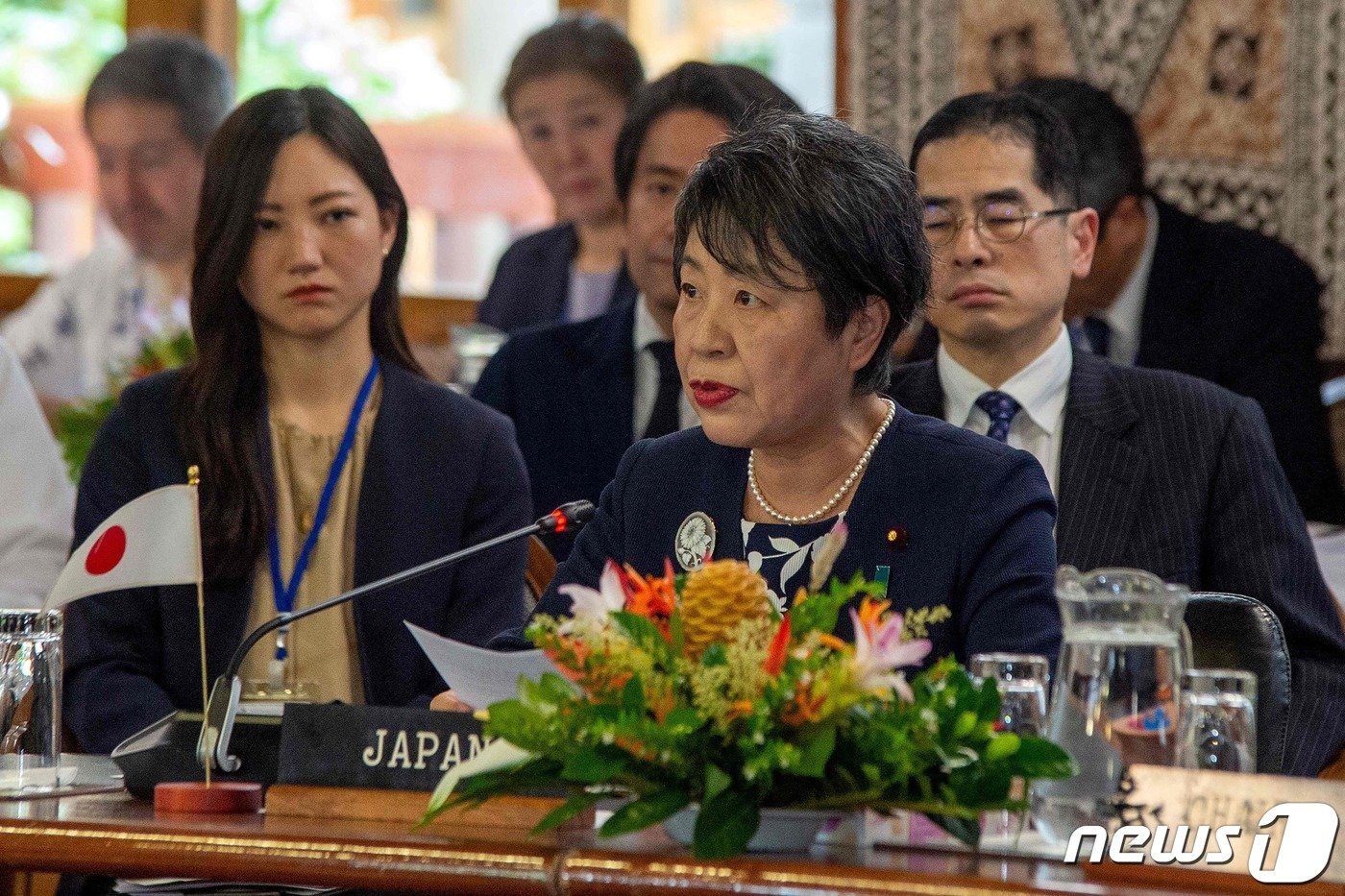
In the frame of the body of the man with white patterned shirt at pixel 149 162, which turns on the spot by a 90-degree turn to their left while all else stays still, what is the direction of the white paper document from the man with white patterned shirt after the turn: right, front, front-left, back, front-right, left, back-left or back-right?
front-right

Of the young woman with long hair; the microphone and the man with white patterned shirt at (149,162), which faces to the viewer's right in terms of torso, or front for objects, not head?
the microphone

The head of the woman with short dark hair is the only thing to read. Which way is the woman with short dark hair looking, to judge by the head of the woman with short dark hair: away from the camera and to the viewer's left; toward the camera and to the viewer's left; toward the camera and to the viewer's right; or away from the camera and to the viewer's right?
toward the camera and to the viewer's left

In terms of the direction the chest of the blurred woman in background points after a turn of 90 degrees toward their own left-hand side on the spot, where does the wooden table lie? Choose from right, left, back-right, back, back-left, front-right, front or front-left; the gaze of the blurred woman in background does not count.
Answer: right

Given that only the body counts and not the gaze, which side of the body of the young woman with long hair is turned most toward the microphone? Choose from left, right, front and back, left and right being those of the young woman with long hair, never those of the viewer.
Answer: front

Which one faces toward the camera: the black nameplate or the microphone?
the black nameplate

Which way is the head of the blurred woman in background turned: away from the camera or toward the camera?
toward the camera

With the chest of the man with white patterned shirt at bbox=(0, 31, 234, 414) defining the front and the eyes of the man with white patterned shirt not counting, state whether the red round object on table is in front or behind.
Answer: in front

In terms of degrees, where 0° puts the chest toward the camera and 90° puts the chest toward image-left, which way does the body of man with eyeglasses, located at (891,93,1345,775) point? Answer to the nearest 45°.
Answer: approximately 45°

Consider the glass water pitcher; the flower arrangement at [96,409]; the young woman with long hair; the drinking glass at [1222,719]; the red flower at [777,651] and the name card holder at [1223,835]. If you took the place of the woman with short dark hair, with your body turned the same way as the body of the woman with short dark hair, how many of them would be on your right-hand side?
2

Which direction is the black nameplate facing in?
toward the camera

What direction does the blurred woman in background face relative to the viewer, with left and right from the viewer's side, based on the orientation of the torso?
facing the viewer

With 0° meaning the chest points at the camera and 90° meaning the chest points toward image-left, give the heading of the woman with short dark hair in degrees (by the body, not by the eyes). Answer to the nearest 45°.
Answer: approximately 45°

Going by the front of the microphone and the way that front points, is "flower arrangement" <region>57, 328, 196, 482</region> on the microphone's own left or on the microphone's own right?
on the microphone's own left

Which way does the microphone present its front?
to the viewer's right

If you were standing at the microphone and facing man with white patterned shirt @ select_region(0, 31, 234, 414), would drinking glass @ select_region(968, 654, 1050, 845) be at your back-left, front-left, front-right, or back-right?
back-right

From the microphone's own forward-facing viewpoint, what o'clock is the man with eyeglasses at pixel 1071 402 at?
The man with eyeglasses is roughly at 11 o'clock from the microphone.

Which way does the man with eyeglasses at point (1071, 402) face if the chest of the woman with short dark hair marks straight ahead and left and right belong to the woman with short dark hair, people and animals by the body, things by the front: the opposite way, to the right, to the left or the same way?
the same way
